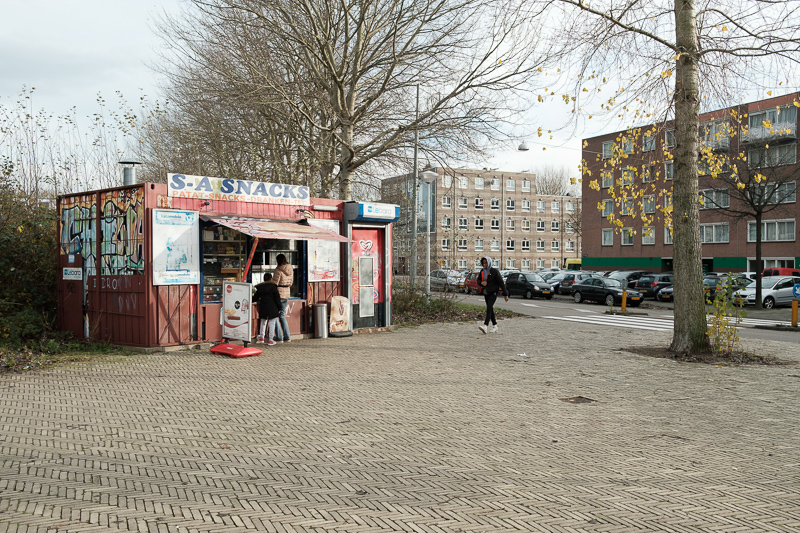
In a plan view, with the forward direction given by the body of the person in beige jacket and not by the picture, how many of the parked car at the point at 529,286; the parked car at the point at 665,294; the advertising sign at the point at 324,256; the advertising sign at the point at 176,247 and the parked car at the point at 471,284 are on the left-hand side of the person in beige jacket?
1

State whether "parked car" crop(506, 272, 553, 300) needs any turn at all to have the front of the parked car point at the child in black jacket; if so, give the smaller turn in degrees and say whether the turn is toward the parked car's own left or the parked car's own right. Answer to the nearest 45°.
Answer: approximately 45° to the parked car's own right

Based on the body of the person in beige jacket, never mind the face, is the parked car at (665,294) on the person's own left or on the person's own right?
on the person's own right

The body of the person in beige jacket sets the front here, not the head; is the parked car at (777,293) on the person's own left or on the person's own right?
on the person's own right

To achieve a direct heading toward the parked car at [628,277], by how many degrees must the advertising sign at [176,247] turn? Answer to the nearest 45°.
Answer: approximately 135° to its left

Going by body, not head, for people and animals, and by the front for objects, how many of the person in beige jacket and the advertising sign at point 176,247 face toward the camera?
1

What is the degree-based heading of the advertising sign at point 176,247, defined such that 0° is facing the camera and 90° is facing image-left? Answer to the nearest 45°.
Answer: approximately 0°

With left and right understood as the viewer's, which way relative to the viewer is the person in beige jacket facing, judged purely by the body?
facing away from the viewer and to the left of the viewer
